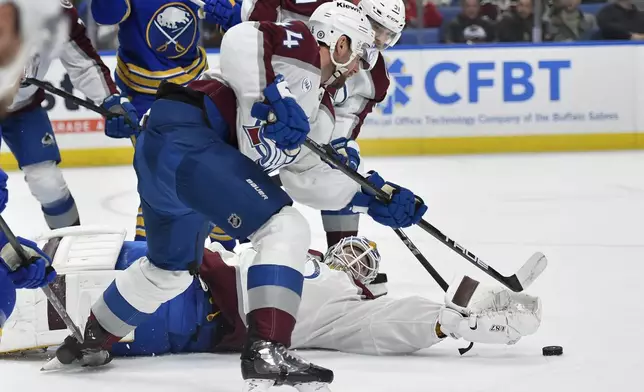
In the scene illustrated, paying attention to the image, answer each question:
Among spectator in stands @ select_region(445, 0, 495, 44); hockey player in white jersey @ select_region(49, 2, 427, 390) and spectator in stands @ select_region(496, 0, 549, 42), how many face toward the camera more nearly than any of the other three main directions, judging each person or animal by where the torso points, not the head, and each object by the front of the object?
2

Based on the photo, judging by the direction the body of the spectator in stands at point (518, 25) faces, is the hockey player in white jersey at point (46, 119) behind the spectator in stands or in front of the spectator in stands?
in front

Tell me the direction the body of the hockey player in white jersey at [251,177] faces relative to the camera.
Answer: to the viewer's right

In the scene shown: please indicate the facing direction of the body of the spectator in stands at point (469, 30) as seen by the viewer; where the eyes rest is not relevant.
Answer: toward the camera

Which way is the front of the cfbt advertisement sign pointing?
toward the camera

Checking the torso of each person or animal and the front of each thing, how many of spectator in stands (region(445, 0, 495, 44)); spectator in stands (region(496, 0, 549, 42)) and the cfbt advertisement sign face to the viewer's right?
0

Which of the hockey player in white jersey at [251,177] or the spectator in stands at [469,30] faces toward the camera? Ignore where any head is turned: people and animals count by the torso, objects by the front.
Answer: the spectator in stands

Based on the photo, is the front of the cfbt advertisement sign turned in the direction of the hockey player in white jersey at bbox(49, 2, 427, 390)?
yes

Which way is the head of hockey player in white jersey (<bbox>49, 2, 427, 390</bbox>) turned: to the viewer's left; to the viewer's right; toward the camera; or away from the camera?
to the viewer's right

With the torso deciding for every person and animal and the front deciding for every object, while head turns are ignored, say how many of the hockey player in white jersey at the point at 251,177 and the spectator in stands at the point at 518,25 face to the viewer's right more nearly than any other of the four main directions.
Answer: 1

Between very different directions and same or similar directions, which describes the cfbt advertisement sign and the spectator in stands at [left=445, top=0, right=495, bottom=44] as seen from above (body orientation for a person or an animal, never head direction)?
same or similar directions

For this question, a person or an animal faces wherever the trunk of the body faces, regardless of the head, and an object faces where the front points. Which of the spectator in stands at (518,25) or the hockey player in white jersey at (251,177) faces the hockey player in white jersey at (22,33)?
the spectator in stands

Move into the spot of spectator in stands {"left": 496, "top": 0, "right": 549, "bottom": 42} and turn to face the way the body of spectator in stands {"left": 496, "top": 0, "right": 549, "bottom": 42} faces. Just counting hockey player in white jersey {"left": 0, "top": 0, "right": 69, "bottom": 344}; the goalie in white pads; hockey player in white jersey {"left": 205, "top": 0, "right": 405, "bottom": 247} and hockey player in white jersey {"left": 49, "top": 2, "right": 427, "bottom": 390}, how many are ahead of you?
4

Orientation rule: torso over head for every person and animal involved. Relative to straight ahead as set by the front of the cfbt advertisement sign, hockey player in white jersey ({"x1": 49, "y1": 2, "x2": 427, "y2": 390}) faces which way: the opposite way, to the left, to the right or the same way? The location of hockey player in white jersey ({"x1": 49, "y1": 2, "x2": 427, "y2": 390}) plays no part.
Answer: to the left
